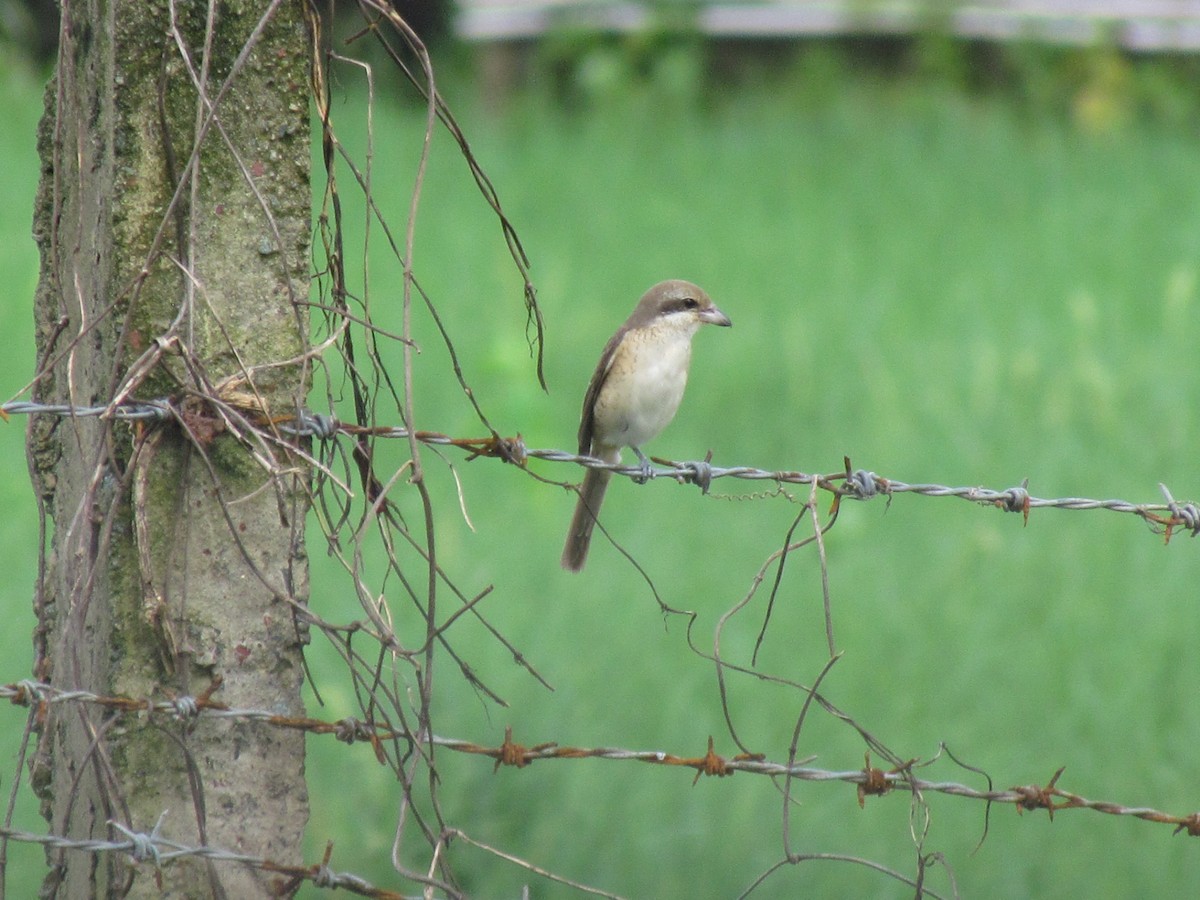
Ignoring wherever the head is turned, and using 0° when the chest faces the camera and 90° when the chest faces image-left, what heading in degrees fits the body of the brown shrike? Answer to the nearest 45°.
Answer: approximately 315°

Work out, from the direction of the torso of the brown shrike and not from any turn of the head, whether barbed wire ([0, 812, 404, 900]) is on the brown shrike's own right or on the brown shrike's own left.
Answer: on the brown shrike's own right

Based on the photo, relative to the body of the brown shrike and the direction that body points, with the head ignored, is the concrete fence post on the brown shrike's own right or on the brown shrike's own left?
on the brown shrike's own right
